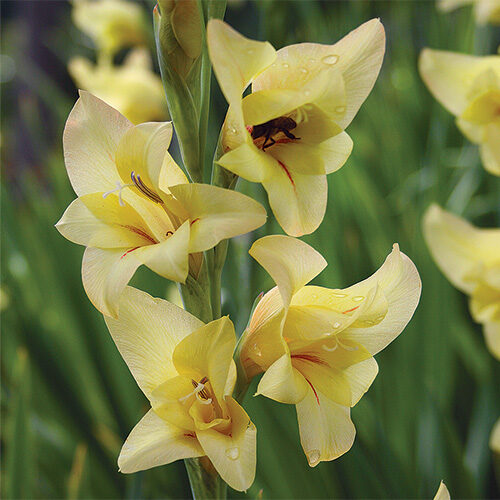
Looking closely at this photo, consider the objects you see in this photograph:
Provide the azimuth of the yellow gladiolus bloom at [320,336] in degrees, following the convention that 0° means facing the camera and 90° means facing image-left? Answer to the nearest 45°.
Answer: approximately 315°

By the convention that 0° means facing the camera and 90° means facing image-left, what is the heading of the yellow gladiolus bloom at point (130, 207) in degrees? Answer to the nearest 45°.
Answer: approximately 45°

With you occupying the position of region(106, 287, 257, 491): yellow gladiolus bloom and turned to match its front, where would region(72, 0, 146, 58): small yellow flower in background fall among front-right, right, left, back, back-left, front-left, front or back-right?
back-right

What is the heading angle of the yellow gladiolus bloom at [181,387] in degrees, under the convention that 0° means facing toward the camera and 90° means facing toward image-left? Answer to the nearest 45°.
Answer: approximately 45°

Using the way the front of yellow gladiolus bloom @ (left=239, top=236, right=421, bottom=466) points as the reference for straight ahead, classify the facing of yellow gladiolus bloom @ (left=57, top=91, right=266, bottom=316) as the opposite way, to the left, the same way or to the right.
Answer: to the right

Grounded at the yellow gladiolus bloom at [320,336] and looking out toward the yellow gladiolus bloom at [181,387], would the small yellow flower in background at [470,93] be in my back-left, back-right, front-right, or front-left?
back-right
